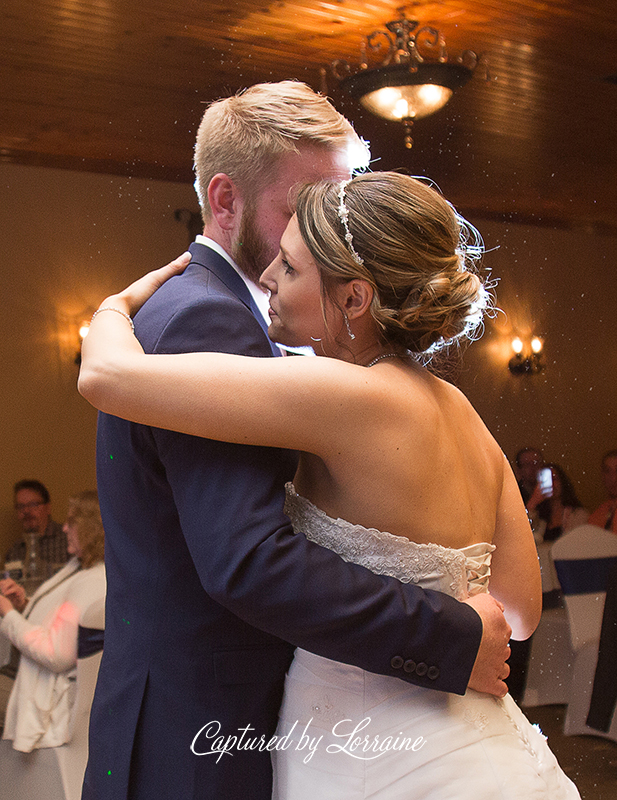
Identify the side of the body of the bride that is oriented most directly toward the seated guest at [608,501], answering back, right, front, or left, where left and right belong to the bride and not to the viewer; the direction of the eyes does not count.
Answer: right

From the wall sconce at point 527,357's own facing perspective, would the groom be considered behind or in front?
in front

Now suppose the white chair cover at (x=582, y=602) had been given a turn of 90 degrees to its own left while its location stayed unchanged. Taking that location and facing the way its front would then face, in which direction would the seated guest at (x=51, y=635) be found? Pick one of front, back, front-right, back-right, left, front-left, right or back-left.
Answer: front-left

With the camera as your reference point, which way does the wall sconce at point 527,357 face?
facing the viewer

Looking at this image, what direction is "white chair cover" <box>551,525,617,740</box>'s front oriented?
away from the camera

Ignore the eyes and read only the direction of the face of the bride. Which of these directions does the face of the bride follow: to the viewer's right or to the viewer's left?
to the viewer's left

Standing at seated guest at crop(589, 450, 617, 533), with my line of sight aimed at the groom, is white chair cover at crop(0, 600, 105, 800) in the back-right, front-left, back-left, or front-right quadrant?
front-right

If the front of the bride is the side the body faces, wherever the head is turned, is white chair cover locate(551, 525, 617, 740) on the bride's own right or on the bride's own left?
on the bride's own right

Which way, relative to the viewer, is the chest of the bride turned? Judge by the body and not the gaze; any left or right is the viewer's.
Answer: facing away from the viewer and to the left of the viewer
